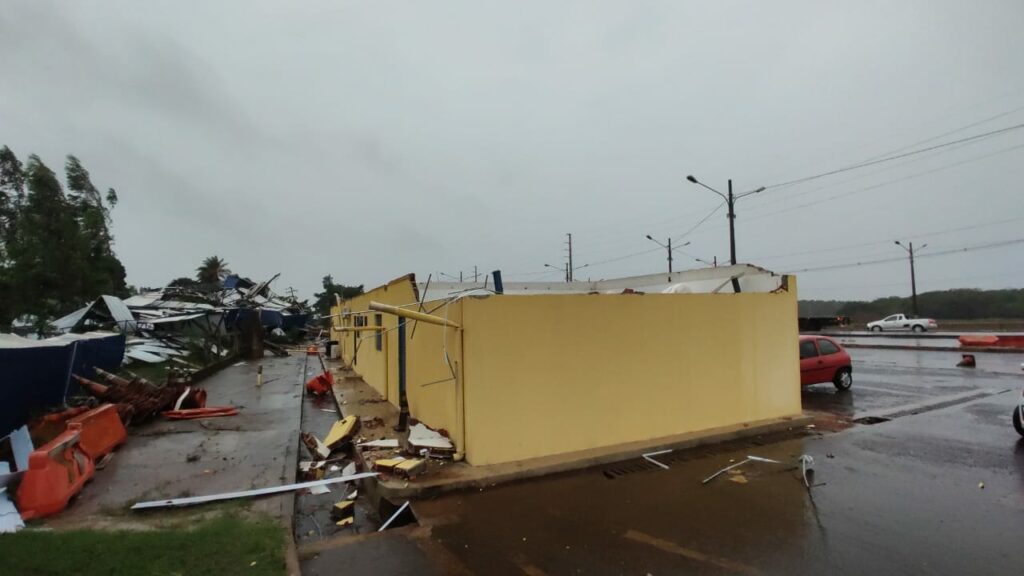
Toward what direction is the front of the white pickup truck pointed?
to the viewer's left

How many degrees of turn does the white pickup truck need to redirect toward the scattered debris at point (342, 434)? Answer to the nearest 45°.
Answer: approximately 90° to its left

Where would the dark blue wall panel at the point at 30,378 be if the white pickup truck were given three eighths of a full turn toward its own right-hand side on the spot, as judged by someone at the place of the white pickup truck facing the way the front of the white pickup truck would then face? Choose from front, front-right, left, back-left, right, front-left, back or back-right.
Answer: back-right

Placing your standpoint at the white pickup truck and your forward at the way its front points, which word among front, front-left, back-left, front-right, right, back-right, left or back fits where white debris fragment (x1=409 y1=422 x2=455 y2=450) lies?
left

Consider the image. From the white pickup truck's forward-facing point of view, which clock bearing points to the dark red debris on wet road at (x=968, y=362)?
The dark red debris on wet road is roughly at 9 o'clock from the white pickup truck.

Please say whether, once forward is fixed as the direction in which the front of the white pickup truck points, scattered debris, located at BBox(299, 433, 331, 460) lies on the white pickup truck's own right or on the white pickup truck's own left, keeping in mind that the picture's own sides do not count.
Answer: on the white pickup truck's own left

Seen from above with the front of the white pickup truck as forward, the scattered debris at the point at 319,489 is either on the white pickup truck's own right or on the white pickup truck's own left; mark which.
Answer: on the white pickup truck's own left

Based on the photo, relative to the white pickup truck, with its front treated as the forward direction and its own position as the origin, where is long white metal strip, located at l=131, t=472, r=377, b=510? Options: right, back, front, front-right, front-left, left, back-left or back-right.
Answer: left
